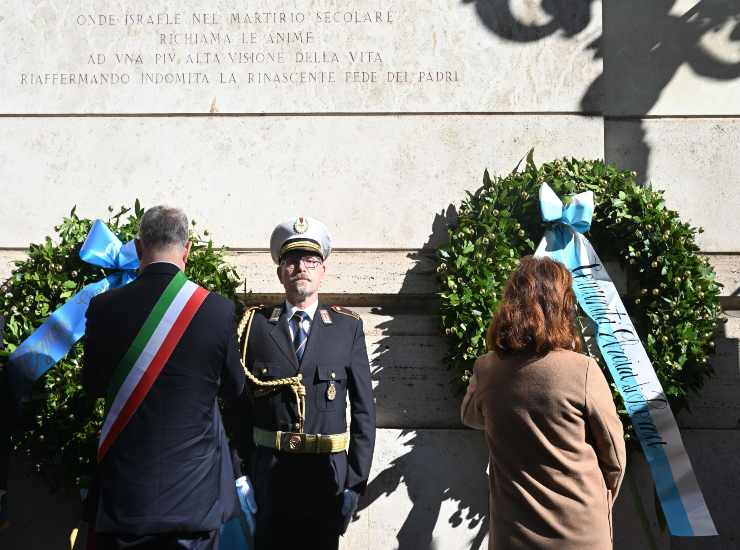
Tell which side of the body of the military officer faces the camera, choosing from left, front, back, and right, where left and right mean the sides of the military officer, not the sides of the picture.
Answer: front

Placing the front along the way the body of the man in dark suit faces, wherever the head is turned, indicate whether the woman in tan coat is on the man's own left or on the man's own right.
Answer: on the man's own right

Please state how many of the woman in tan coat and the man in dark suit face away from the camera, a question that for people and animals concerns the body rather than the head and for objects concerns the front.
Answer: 2

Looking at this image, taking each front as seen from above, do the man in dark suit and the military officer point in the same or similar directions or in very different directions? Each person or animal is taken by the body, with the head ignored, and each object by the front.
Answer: very different directions

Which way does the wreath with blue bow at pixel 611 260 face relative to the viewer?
toward the camera

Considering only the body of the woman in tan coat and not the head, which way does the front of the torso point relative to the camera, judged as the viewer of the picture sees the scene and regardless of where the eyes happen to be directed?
away from the camera

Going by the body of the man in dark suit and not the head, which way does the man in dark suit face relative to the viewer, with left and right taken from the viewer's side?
facing away from the viewer

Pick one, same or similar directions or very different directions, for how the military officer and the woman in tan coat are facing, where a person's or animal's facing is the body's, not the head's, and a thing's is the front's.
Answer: very different directions

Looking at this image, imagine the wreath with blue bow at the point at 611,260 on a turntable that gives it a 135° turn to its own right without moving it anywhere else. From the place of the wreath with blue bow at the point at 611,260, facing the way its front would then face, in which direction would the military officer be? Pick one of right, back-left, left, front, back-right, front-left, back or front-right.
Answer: left

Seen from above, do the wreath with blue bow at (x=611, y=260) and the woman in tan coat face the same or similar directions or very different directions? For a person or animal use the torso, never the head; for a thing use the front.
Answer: very different directions

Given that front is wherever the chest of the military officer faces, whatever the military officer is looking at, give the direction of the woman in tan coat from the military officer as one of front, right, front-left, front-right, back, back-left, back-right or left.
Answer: front-left

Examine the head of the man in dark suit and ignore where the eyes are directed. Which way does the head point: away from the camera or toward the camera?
away from the camera

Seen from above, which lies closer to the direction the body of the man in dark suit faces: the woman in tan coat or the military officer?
the military officer

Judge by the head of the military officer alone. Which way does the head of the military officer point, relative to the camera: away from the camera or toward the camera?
toward the camera

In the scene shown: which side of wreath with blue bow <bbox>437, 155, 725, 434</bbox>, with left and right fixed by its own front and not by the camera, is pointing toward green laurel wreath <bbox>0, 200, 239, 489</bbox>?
right

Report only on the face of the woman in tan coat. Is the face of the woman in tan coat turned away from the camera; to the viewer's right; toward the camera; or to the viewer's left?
away from the camera
